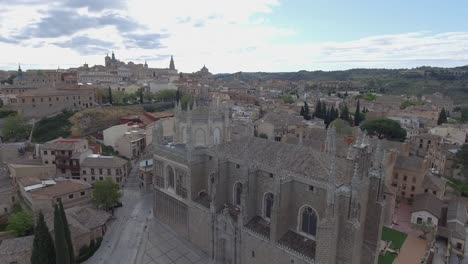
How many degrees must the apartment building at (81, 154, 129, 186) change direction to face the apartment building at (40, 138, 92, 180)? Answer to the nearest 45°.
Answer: approximately 135° to its right

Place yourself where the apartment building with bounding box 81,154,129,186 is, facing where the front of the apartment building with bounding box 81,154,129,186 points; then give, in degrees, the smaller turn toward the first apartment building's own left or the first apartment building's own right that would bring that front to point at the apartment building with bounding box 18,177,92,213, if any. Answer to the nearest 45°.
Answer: approximately 45° to the first apartment building's own right

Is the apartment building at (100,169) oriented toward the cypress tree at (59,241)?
yes

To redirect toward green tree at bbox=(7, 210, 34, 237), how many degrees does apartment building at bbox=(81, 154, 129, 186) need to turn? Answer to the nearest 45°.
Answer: approximately 45° to its right

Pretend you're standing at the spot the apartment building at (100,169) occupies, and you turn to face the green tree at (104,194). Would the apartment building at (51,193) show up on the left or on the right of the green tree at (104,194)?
right

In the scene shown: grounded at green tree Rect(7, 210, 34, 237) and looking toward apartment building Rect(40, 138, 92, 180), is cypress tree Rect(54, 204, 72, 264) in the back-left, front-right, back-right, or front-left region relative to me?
back-right

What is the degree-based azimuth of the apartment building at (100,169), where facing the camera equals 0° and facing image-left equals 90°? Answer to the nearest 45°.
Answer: approximately 0°

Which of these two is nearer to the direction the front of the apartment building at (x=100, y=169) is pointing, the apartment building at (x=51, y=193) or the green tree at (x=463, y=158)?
the apartment building

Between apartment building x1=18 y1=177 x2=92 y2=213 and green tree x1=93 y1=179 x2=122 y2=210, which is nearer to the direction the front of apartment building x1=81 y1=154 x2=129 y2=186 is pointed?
the green tree

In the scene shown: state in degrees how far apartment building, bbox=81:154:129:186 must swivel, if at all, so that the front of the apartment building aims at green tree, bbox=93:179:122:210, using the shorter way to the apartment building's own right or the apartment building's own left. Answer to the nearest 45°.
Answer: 0° — it already faces it

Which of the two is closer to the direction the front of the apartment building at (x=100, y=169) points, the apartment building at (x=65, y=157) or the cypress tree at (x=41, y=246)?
the cypress tree

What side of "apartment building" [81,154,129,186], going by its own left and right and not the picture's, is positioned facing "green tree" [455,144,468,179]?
left
